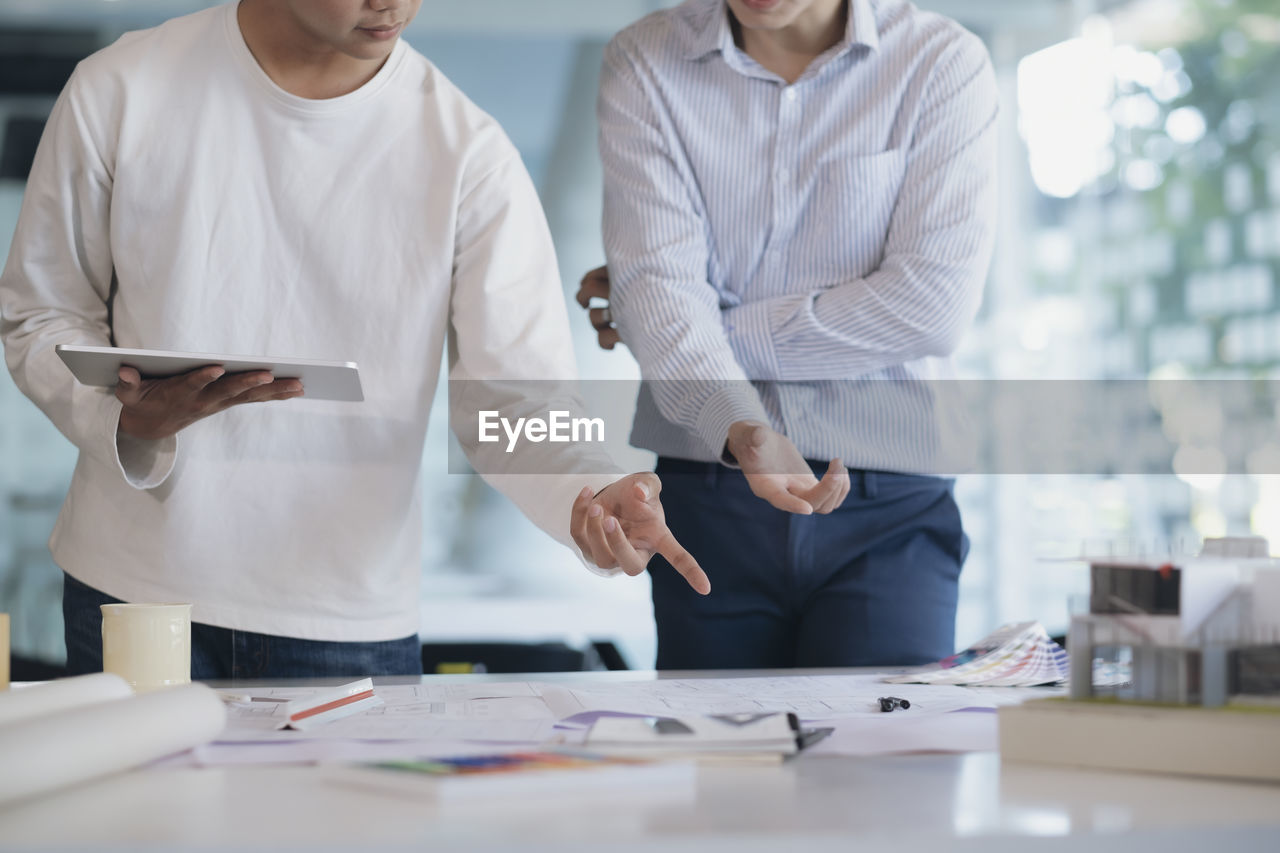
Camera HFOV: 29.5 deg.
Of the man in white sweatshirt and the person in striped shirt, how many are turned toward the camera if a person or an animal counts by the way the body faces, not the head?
2

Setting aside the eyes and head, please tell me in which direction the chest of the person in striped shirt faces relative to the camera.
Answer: toward the camera

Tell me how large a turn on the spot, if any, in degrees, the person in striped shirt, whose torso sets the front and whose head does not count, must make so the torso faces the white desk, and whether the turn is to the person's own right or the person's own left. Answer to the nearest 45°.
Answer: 0° — they already face it

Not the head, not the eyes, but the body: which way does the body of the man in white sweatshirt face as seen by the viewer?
toward the camera

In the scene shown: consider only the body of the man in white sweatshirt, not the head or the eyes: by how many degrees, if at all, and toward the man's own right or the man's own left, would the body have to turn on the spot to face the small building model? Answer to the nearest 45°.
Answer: approximately 45° to the man's own left
